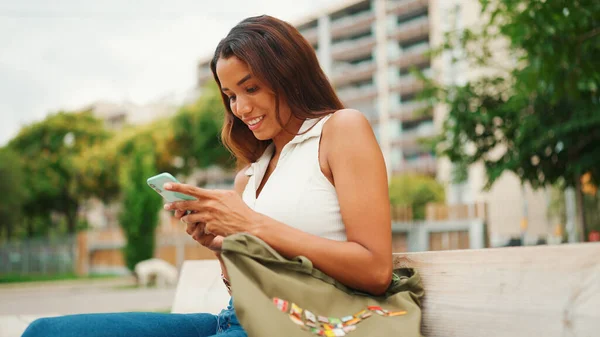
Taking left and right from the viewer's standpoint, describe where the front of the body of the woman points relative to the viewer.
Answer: facing the viewer and to the left of the viewer

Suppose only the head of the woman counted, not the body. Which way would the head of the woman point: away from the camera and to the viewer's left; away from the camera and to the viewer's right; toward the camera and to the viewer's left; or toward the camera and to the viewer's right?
toward the camera and to the viewer's left

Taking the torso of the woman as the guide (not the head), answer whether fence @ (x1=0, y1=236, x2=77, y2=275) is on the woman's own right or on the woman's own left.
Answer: on the woman's own right

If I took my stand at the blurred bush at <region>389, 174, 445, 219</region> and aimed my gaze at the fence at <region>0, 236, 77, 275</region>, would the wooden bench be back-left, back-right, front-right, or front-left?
front-left

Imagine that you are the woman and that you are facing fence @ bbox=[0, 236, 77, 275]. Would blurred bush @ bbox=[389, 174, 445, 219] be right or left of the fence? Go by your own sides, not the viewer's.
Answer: right
